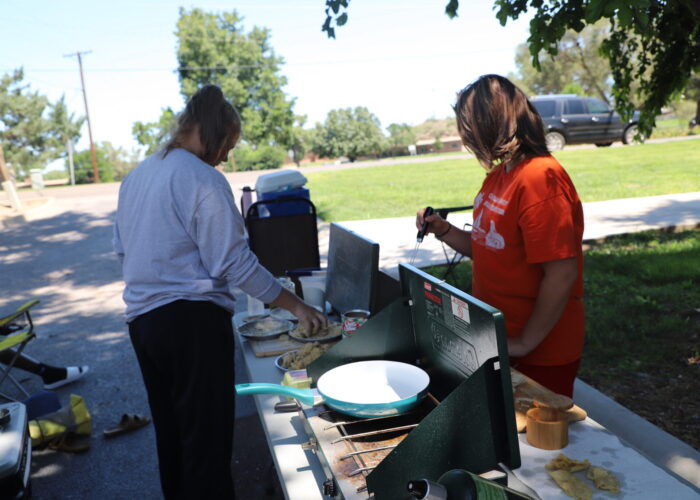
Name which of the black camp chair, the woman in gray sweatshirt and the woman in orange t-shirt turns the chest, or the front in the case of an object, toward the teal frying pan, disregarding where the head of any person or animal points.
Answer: the woman in orange t-shirt

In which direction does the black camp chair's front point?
away from the camera

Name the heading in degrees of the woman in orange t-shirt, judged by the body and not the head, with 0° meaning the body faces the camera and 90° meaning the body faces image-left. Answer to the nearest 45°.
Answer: approximately 45°

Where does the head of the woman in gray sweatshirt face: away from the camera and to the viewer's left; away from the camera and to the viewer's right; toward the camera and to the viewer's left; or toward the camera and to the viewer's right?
away from the camera and to the viewer's right

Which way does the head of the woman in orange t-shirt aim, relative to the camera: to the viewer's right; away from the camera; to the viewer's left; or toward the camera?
to the viewer's left

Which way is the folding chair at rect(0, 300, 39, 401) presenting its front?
to the viewer's right

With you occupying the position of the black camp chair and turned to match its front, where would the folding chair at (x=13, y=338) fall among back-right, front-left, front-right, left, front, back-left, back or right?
left

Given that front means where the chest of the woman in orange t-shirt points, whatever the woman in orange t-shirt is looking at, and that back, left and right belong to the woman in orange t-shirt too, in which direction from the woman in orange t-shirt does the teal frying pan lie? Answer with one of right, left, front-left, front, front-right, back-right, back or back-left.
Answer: front

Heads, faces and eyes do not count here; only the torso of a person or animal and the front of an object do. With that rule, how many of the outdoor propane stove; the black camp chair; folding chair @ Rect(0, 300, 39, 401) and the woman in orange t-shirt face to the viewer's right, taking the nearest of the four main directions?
1

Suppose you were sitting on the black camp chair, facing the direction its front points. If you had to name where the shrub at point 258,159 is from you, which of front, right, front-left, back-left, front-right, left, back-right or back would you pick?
front

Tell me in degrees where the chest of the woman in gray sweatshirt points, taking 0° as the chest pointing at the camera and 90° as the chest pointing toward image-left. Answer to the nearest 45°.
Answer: approximately 225°

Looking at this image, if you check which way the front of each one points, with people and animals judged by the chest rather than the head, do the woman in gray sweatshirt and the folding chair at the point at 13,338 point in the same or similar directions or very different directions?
same or similar directions

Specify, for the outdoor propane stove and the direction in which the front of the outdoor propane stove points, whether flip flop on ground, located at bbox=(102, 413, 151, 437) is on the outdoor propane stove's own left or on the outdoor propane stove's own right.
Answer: on the outdoor propane stove's own right

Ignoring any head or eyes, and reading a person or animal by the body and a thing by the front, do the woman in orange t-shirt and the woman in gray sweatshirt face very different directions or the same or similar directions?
very different directions

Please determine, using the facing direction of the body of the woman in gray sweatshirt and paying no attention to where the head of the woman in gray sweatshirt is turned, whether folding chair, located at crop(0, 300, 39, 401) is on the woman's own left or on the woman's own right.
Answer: on the woman's own left

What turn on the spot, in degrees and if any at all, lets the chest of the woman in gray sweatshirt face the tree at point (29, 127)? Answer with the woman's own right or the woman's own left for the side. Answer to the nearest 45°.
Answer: approximately 45° to the woman's own left

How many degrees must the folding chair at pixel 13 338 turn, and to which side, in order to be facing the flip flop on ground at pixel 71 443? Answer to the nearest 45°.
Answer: approximately 90° to its right

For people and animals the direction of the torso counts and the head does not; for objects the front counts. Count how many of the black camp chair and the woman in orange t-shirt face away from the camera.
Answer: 1

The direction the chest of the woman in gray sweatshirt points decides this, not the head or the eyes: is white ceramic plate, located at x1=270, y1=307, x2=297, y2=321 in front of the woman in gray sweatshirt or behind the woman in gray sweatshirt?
in front

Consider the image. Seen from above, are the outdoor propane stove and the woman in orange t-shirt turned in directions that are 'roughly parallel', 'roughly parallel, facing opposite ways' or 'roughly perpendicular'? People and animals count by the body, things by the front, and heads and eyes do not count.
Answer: roughly parallel

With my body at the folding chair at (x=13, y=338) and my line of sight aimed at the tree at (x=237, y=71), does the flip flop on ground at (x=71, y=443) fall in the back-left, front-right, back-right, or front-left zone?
back-right
